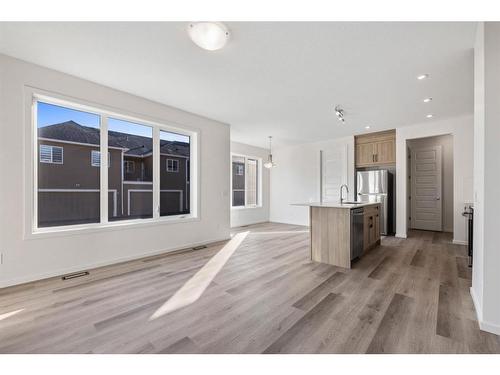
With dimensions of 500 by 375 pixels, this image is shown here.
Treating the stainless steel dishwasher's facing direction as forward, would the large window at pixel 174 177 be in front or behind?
behind

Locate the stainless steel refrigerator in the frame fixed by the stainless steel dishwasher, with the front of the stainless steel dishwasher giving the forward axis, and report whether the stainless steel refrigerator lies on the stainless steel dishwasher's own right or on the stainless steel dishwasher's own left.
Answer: on the stainless steel dishwasher's own left

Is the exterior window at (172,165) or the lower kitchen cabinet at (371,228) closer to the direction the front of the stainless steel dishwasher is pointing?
the lower kitchen cabinet

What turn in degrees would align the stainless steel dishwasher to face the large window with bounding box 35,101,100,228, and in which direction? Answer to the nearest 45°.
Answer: approximately 135° to its right

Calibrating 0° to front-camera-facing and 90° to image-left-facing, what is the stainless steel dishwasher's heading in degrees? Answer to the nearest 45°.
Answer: approximately 270°

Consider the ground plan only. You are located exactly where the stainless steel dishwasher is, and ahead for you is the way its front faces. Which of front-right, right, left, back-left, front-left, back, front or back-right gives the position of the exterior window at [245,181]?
back-left

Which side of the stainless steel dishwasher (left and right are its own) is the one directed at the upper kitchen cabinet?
left

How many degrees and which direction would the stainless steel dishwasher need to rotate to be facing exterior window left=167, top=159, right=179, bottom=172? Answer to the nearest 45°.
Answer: approximately 180°

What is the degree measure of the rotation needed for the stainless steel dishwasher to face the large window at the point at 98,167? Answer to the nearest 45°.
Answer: approximately 135° to its right

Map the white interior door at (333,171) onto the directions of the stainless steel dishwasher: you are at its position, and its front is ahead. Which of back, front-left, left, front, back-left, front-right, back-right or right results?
left

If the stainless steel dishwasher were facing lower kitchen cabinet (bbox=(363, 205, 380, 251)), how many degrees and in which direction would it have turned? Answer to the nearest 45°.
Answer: approximately 90° to its left

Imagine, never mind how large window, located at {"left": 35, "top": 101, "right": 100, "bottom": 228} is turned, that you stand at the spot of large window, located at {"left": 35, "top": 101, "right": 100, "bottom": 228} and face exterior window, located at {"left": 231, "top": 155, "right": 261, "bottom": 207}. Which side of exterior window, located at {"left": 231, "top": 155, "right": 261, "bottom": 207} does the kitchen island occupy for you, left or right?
right
